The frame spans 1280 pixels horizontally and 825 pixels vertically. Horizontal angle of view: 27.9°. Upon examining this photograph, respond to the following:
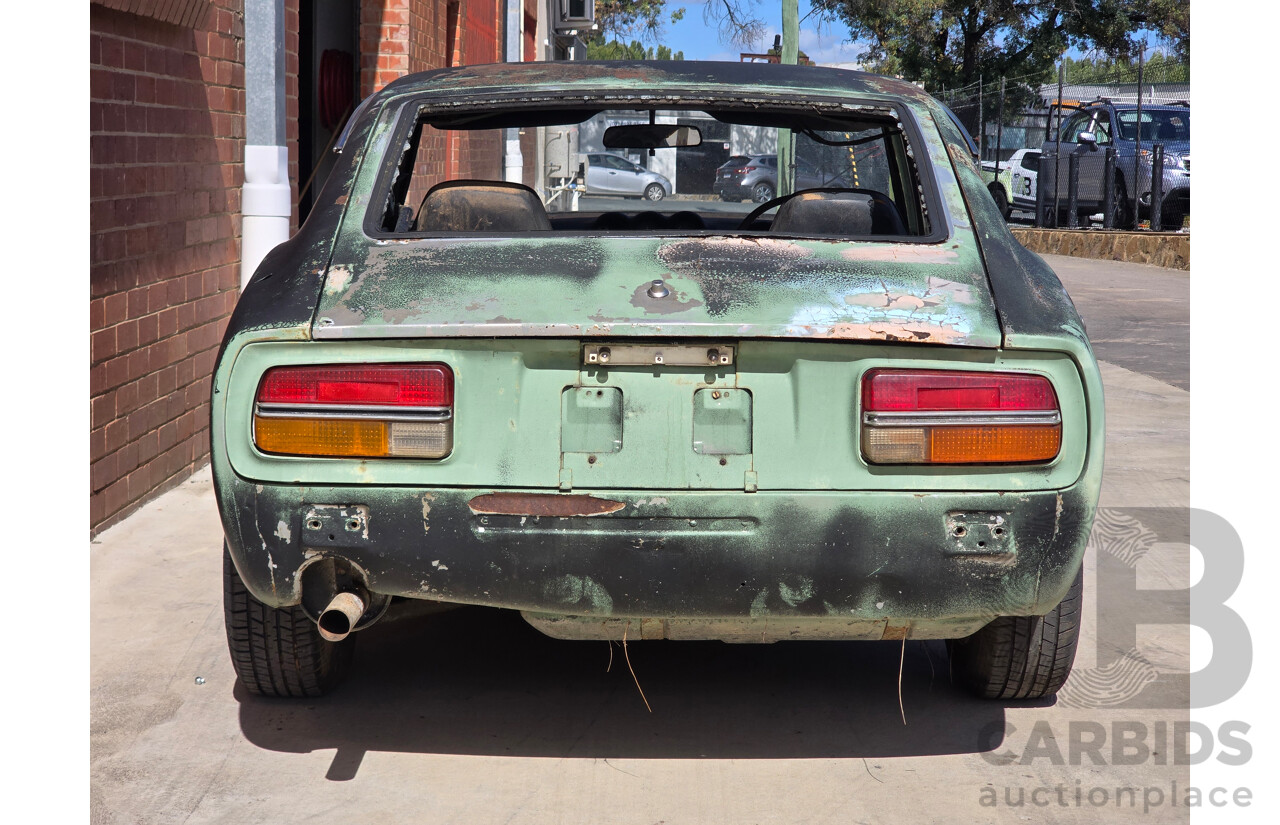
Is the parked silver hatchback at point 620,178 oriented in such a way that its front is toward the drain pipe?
no

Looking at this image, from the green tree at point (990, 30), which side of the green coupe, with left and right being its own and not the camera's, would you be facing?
front

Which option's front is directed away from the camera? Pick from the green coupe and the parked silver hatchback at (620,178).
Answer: the green coupe

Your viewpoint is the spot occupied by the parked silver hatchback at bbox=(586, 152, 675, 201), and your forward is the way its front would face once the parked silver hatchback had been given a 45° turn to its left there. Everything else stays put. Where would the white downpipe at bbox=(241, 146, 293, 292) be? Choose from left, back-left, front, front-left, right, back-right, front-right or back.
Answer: back-right

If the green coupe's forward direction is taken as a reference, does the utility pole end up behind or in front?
in front

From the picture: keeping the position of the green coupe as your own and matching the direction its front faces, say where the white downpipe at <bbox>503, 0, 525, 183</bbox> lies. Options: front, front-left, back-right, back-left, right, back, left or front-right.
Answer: front

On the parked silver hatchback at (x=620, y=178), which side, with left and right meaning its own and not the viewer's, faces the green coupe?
right

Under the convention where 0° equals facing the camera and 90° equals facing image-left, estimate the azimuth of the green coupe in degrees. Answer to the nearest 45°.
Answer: approximately 180°

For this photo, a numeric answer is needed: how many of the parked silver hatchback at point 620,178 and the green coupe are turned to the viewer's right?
1

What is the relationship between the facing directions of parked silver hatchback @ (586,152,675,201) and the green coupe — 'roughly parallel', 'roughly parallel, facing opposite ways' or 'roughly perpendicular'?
roughly perpendicular

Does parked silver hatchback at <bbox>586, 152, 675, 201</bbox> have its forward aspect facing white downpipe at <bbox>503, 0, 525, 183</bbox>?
no
